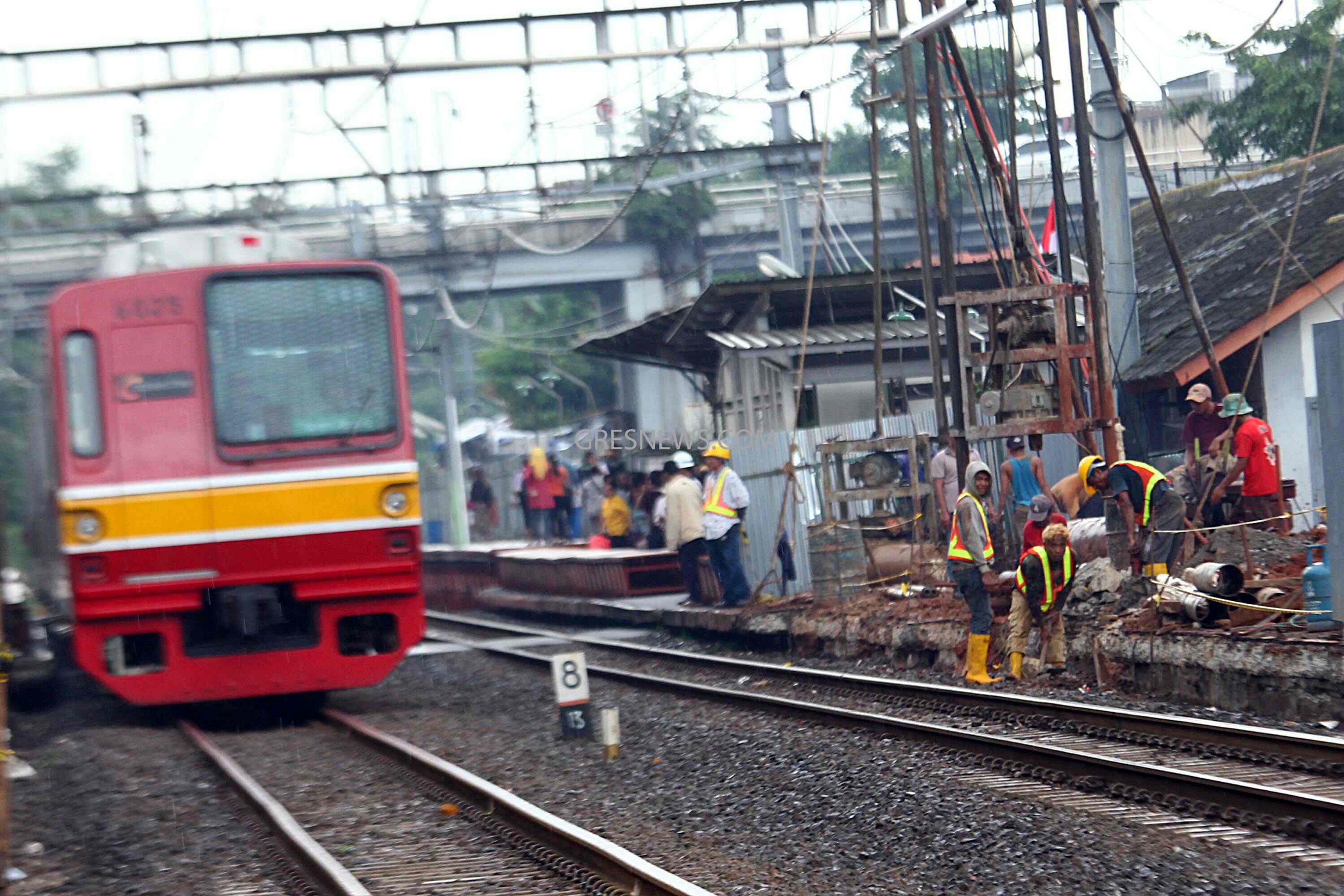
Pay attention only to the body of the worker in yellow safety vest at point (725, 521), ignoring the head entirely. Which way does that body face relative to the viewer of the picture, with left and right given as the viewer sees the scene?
facing the viewer and to the left of the viewer

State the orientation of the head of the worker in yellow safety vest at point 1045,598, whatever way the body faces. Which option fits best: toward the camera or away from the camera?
toward the camera

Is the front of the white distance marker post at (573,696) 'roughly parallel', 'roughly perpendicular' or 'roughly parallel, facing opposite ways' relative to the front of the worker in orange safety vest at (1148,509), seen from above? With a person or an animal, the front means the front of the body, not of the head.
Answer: roughly perpendicular

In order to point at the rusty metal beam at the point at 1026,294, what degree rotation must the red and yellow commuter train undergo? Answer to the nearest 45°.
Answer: approximately 90° to its left

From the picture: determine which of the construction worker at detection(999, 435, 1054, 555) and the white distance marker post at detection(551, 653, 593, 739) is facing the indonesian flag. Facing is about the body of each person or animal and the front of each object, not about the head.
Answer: the construction worker

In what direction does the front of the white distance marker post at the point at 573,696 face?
toward the camera

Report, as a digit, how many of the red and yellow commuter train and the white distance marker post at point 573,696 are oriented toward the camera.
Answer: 2

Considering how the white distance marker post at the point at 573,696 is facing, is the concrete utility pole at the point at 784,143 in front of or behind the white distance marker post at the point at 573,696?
behind

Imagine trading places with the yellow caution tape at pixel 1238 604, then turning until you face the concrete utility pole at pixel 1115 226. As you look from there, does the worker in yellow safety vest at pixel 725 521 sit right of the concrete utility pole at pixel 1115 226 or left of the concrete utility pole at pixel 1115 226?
left

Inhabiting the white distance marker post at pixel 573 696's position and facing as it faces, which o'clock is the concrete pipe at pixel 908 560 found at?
The concrete pipe is roughly at 7 o'clock from the white distance marker post.

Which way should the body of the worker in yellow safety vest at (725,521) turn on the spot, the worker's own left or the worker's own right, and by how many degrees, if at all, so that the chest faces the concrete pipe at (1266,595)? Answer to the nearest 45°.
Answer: approximately 90° to the worker's own left
